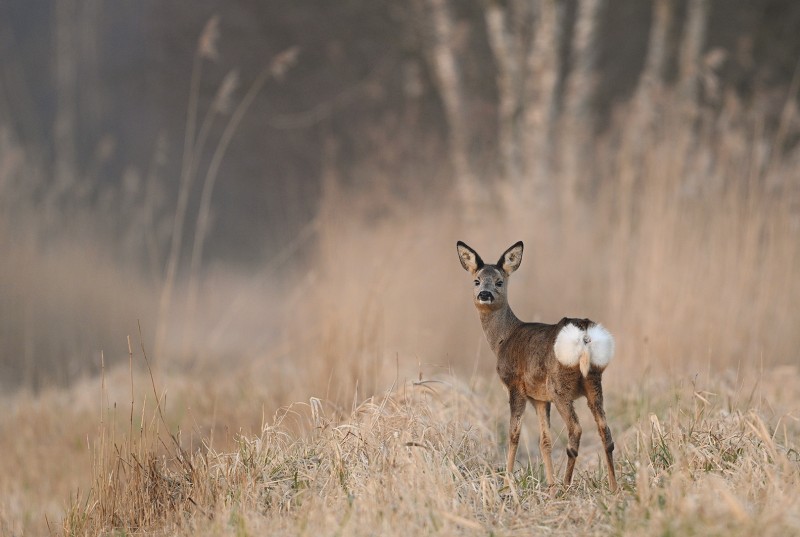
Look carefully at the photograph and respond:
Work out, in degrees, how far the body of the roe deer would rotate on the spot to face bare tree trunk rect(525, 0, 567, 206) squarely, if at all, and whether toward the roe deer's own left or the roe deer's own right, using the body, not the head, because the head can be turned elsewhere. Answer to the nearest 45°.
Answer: approximately 45° to the roe deer's own right

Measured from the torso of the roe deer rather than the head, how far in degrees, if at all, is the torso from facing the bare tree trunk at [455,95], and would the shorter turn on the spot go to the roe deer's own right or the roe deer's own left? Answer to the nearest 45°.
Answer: approximately 45° to the roe deer's own right

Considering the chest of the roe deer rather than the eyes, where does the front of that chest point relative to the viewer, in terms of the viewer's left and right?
facing away from the viewer and to the left of the viewer
